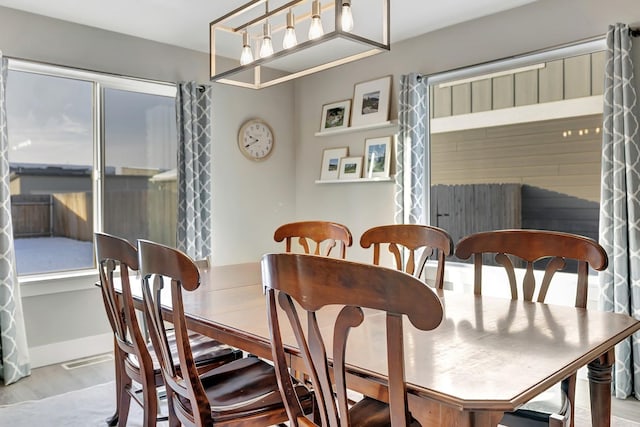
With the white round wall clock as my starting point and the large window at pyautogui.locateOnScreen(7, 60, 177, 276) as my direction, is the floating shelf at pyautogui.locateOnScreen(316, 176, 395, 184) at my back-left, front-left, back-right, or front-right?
back-left

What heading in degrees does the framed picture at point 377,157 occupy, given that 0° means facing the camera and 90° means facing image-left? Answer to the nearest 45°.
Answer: approximately 45°

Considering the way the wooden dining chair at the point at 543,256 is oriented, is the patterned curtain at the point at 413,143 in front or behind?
behind

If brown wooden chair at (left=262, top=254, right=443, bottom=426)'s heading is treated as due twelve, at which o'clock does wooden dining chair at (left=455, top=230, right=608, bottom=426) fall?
The wooden dining chair is roughly at 12 o'clock from the brown wooden chair.

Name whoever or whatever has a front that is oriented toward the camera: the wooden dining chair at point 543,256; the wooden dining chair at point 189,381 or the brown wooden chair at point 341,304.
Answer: the wooden dining chair at point 543,256

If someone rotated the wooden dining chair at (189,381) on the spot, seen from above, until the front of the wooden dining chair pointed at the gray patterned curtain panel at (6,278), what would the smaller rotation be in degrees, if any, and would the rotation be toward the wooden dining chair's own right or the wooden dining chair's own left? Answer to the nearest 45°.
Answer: approximately 90° to the wooden dining chair's own left

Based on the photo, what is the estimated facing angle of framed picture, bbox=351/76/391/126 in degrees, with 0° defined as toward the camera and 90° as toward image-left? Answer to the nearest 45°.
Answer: approximately 45°

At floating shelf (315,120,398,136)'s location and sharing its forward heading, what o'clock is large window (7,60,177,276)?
The large window is roughly at 1 o'clock from the floating shelf.

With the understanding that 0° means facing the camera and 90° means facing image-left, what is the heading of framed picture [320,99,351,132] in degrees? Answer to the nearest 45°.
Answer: approximately 45°
